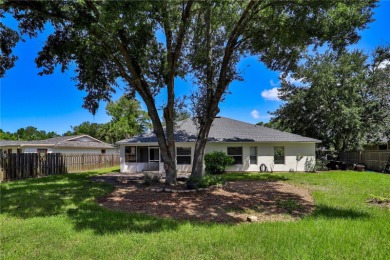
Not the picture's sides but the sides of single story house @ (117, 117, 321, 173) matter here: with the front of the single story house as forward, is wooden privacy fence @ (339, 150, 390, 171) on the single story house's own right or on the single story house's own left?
on the single story house's own right

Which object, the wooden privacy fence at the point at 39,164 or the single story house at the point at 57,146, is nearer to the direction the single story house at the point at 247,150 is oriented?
the single story house

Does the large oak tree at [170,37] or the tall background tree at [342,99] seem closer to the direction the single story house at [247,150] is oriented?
the tall background tree

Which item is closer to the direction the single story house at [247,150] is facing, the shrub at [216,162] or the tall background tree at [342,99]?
the tall background tree

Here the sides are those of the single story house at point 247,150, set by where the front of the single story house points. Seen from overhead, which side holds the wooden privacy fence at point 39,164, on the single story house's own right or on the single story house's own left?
on the single story house's own left

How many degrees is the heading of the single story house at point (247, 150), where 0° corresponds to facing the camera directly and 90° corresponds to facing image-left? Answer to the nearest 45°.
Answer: approximately 180°

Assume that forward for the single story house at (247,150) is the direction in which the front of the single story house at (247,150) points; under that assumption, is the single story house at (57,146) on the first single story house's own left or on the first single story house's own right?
on the first single story house's own left

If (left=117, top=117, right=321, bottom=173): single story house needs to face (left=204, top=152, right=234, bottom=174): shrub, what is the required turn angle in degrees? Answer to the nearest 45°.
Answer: approximately 135° to its left

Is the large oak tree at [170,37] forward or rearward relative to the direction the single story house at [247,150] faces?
rearward
